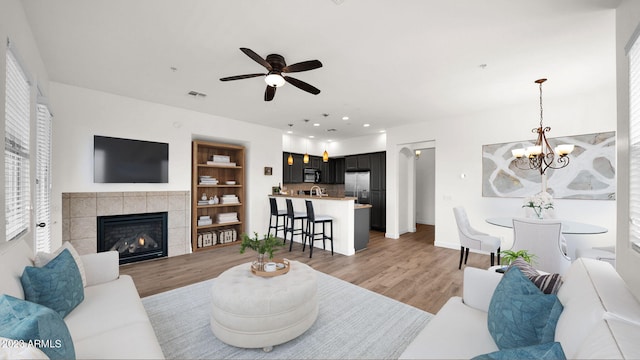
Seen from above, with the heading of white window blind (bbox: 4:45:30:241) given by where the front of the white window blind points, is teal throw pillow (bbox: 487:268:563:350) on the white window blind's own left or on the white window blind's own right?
on the white window blind's own right

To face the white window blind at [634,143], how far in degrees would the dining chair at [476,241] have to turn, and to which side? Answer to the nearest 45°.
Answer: approximately 45° to its right

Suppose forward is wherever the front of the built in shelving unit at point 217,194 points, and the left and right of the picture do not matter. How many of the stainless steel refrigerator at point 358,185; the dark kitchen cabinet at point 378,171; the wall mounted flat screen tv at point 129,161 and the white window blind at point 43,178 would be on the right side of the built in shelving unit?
2

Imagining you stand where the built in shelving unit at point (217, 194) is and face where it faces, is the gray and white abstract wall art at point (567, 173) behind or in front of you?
in front

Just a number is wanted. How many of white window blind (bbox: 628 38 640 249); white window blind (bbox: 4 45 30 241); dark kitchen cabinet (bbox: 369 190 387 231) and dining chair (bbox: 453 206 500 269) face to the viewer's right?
2

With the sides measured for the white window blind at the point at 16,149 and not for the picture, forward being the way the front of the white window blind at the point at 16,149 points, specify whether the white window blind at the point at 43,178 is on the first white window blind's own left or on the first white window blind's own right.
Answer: on the first white window blind's own left

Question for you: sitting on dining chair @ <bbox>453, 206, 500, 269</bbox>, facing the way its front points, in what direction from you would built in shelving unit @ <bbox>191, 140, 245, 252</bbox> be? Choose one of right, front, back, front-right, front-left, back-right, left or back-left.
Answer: back

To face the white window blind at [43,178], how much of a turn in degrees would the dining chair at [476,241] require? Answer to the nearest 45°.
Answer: approximately 135° to its right

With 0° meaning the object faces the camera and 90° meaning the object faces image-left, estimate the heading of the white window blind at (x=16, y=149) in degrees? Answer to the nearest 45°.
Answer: approximately 270°

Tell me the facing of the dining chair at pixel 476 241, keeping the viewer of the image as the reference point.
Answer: facing to the right of the viewer

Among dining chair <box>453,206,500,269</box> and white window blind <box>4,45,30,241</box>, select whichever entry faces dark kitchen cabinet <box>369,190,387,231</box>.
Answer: the white window blind

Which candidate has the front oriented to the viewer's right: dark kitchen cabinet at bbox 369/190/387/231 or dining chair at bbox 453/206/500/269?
the dining chair

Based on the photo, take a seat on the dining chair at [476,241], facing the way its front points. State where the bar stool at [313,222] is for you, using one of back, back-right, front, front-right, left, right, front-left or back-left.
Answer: back

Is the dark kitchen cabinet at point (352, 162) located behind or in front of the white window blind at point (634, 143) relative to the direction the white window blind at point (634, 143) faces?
in front

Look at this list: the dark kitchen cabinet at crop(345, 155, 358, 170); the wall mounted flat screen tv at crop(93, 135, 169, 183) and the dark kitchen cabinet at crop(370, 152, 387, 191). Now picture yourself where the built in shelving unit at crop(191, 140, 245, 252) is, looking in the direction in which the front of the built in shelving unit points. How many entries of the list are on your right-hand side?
1
